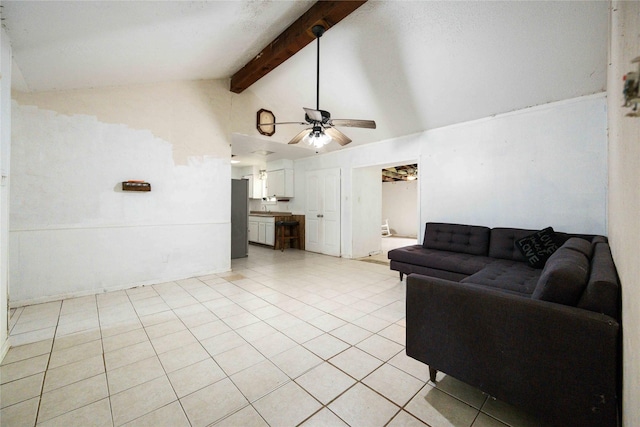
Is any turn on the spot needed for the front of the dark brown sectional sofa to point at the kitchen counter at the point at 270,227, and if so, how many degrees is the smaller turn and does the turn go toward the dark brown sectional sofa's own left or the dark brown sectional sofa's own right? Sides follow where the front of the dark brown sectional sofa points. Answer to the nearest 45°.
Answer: approximately 90° to the dark brown sectional sofa's own right

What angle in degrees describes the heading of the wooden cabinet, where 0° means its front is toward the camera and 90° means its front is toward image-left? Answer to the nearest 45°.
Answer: approximately 45°

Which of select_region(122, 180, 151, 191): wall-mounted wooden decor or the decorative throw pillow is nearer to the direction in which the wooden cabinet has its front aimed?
the wall-mounted wooden decor

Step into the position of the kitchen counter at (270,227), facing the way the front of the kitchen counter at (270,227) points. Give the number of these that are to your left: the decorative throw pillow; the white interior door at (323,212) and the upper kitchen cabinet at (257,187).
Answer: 2

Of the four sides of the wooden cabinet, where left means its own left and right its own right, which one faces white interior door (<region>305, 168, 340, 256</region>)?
left

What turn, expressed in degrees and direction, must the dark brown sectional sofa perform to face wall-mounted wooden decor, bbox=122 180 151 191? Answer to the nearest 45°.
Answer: approximately 45° to its right

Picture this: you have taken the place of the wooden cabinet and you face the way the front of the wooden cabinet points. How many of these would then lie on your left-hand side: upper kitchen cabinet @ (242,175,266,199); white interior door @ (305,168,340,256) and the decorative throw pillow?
2

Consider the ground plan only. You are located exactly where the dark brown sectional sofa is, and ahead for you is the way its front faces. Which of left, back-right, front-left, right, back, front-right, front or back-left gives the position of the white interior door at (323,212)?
right

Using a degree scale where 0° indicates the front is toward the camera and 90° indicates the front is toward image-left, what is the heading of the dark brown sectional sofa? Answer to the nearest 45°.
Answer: approximately 45°

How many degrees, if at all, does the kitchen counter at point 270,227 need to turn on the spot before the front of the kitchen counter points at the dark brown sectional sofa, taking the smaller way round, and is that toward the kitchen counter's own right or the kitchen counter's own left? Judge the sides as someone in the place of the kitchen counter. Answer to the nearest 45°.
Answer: approximately 45° to the kitchen counter's own left
